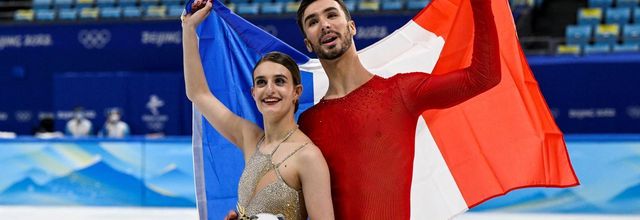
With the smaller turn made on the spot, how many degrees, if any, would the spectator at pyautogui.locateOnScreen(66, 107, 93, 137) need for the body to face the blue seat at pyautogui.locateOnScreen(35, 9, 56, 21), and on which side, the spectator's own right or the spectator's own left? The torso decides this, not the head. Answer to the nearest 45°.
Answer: approximately 180°

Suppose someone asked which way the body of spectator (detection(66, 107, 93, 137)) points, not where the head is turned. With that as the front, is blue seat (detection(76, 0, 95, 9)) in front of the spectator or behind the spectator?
behind

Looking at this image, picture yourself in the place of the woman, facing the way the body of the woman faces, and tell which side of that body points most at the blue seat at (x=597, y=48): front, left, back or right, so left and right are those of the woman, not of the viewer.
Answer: back

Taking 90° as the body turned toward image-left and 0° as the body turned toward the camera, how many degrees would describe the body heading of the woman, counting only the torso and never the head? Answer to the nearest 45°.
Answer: approximately 45°

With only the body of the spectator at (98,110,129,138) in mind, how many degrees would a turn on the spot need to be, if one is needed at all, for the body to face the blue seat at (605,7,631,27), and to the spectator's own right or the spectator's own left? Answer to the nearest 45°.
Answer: approximately 90° to the spectator's own left

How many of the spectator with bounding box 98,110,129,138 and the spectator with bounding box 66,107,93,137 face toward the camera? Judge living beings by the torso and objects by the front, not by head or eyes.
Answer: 2
